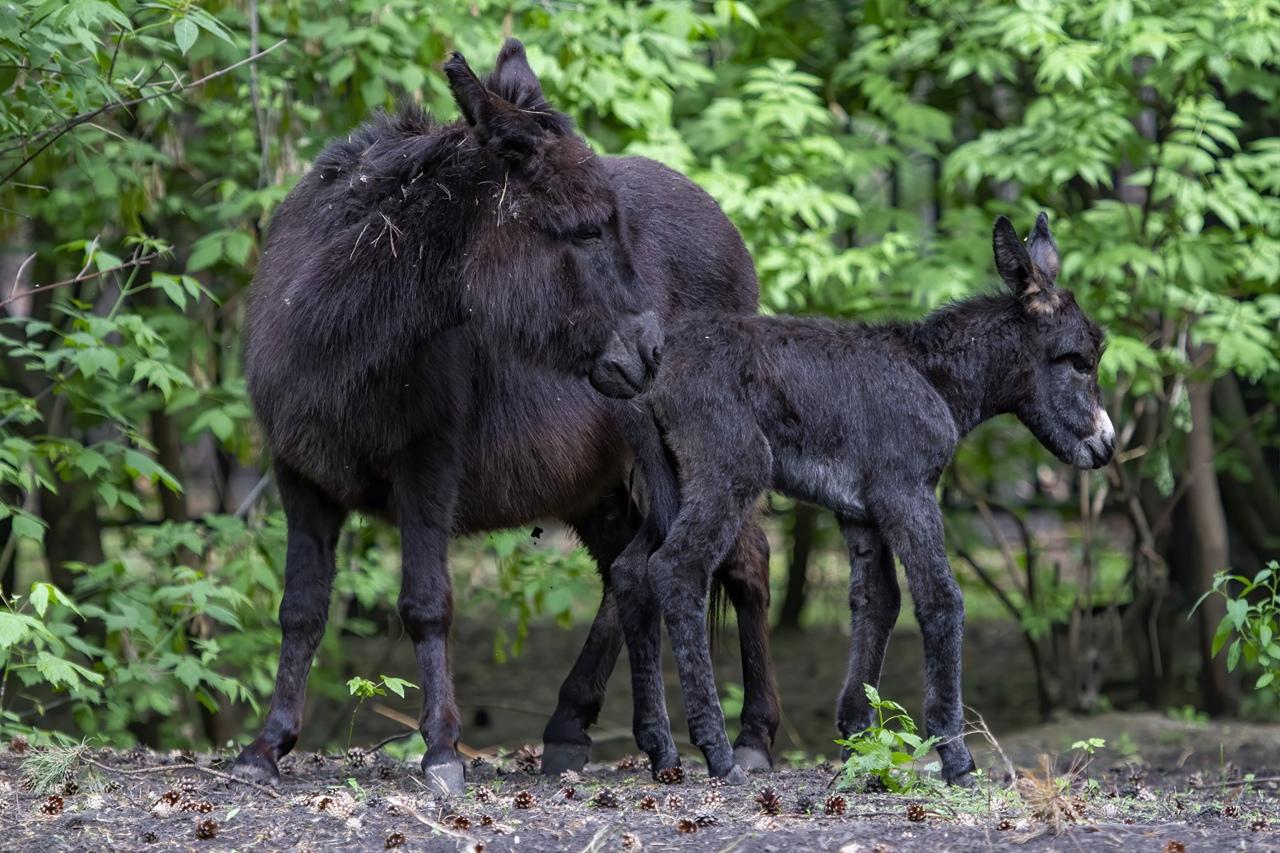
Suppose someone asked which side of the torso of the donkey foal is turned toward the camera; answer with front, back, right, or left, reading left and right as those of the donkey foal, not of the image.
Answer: right

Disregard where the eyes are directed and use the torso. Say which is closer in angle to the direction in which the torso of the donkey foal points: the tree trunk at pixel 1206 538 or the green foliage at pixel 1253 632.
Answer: the green foliage

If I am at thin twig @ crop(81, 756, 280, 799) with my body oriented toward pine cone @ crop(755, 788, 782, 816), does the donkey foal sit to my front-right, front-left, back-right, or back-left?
front-left

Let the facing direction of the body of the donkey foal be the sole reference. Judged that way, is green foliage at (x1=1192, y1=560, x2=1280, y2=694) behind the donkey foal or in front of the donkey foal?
in front

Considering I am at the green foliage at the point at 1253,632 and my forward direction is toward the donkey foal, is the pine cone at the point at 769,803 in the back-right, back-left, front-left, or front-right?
front-left

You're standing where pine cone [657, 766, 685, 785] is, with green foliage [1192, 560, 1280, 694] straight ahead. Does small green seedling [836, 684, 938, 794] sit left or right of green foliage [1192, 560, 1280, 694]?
right

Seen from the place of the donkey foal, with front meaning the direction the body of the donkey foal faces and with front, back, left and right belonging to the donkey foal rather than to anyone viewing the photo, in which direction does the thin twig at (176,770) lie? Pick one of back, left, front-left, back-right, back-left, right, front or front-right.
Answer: back
